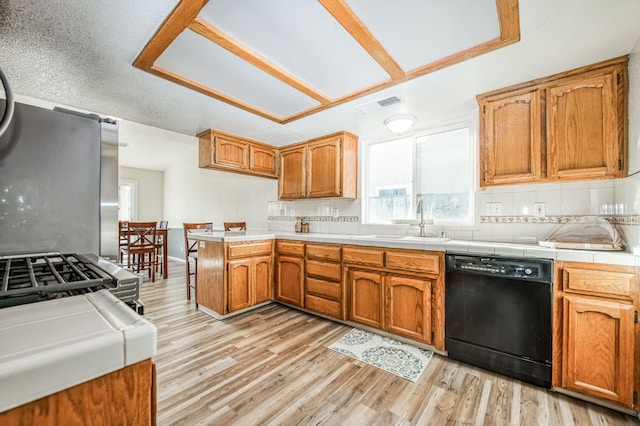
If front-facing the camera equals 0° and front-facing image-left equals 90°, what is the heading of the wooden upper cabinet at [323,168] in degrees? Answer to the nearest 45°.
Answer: approximately 45°

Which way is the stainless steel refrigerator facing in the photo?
to the viewer's right

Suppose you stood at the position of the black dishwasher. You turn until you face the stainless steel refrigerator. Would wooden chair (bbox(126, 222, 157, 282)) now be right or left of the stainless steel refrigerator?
right

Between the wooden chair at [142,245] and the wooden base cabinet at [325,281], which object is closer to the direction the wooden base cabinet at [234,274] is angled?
the wooden base cabinet

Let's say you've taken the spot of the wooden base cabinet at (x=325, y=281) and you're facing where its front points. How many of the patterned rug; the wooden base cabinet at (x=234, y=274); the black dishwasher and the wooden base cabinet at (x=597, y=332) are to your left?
3
